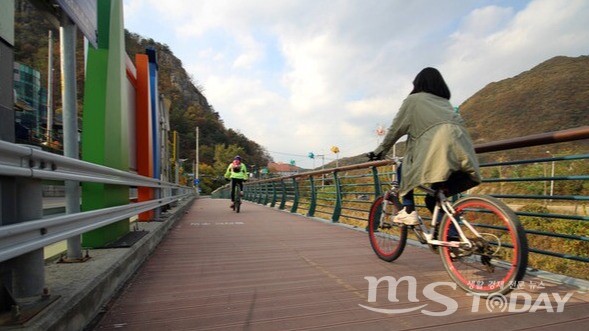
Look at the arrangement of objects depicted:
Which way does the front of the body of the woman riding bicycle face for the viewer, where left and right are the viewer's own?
facing away from the viewer and to the left of the viewer

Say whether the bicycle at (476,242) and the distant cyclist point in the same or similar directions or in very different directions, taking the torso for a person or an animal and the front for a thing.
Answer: very different directions

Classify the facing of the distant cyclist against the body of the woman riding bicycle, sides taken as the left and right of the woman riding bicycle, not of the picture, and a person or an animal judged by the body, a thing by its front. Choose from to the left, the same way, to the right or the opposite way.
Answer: the opposite way

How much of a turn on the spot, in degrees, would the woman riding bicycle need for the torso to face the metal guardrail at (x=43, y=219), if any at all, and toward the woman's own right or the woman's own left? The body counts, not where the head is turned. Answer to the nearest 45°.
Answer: approximately 90° to the woman's own left

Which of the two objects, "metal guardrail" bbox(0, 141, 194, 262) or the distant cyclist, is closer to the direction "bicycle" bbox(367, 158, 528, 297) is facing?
the distant cyclist

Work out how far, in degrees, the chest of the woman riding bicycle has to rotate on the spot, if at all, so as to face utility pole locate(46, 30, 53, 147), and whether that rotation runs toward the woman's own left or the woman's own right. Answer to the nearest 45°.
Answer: approximately 45° to the woman's own left

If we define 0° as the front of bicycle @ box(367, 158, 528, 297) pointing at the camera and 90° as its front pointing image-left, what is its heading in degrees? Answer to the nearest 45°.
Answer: approximately 135°

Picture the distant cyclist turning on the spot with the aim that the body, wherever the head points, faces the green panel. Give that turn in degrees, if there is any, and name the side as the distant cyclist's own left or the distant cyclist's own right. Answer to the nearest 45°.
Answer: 0° — they already face it
